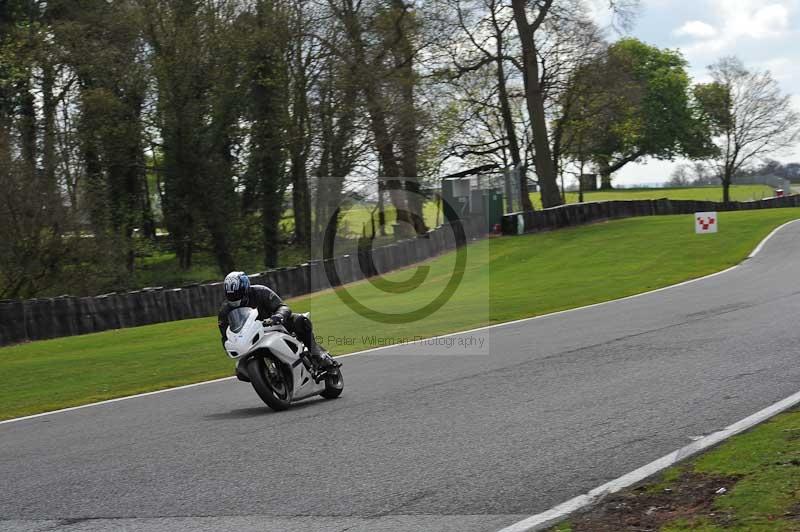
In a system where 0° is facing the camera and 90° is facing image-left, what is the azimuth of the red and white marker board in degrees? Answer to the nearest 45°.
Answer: approximately 0°

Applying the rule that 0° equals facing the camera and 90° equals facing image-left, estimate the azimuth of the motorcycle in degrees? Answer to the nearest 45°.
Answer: approximately 45°

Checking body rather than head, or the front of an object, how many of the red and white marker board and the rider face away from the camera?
0

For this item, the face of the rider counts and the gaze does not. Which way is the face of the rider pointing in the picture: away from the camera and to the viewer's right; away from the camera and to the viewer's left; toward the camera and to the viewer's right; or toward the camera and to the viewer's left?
toward the camera and to the viewer's left

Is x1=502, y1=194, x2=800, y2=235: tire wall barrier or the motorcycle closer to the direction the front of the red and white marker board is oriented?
the motorcycle

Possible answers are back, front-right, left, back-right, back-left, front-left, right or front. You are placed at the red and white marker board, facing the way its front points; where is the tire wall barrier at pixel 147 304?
front-right

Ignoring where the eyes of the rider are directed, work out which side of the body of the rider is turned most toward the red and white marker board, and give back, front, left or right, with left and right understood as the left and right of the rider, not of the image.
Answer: back

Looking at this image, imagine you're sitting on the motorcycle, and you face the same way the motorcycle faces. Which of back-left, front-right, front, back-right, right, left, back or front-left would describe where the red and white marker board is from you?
back

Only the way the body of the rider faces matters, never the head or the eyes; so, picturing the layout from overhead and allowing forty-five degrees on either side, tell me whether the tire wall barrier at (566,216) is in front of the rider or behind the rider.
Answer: behind

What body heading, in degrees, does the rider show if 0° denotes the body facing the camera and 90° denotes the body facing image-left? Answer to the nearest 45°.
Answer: approximately 45°
